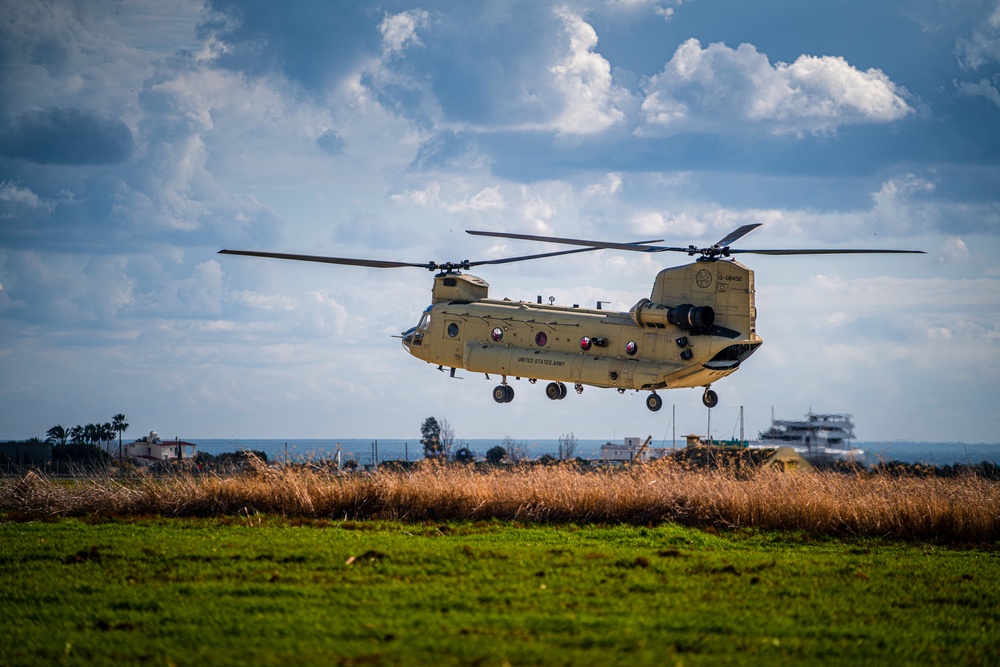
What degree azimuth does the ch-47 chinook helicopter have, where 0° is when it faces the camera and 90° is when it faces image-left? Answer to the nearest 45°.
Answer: approximately 135°
